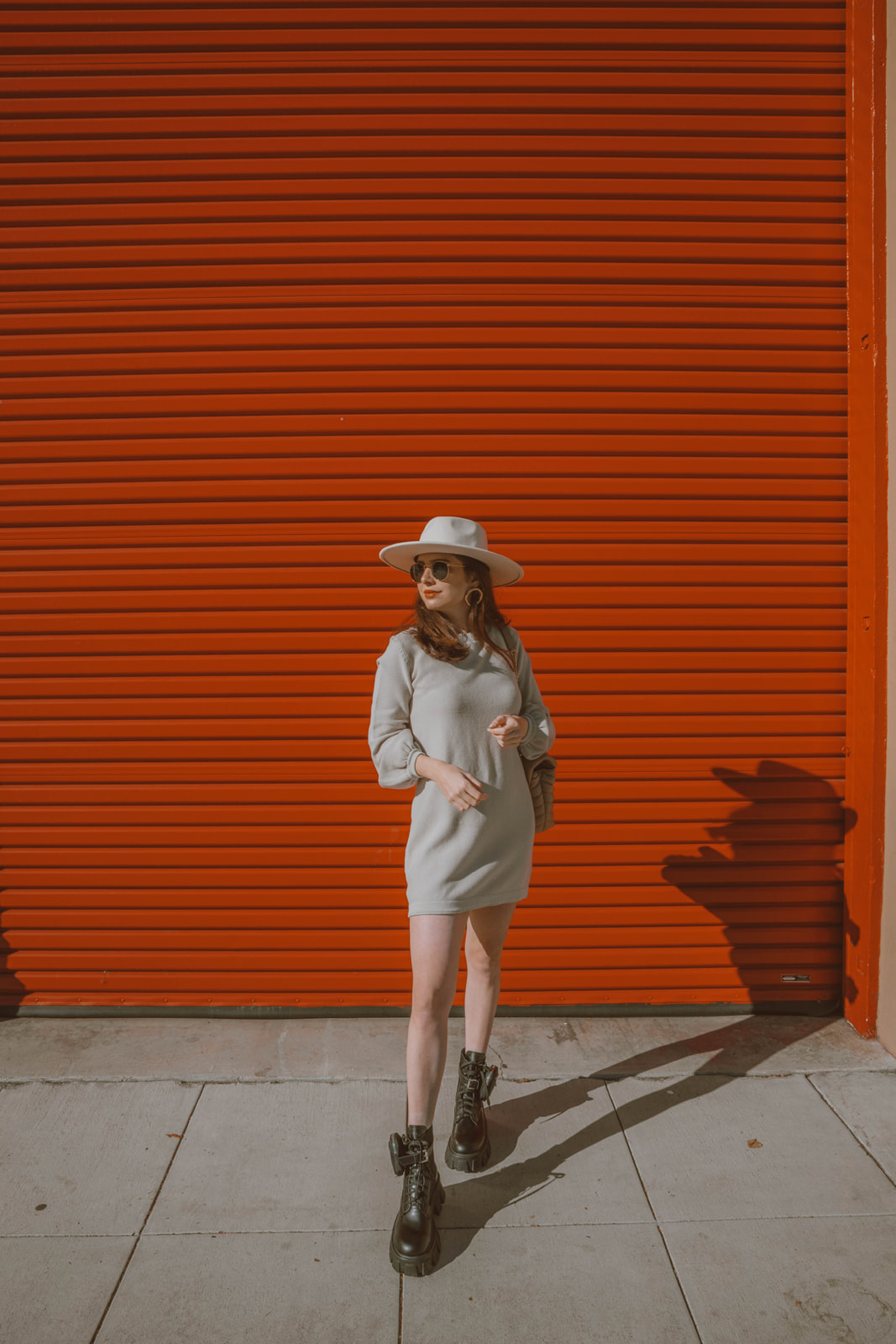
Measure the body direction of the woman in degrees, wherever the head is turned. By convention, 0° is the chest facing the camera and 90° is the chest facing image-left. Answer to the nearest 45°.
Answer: approximately 0°

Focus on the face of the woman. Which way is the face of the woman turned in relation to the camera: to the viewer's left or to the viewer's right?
to the viewer's left
